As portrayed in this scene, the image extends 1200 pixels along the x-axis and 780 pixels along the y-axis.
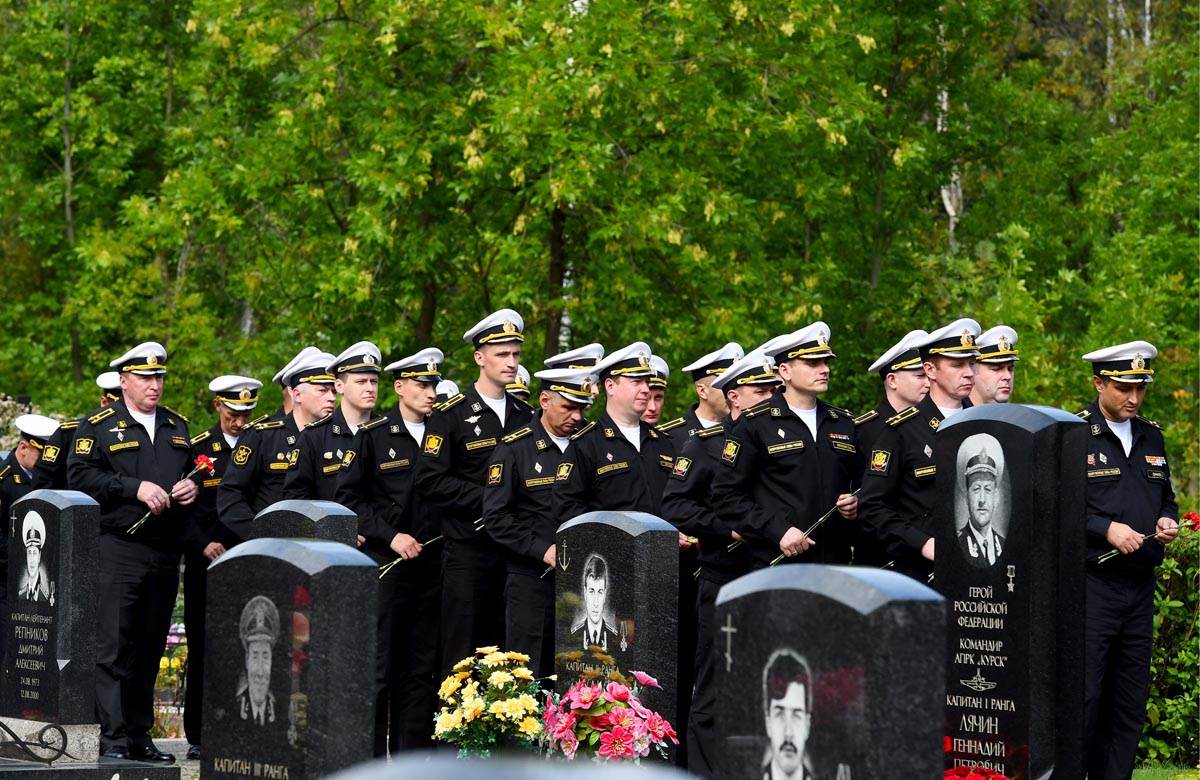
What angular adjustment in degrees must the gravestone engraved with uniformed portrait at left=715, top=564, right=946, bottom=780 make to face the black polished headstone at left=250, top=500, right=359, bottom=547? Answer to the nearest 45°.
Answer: approximately 90° to its right

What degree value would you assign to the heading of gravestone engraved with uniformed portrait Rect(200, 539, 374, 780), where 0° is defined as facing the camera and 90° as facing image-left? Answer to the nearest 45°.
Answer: approximately 45°

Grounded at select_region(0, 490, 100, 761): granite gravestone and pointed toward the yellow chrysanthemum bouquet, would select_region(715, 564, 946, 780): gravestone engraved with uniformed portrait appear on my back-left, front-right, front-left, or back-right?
front-right

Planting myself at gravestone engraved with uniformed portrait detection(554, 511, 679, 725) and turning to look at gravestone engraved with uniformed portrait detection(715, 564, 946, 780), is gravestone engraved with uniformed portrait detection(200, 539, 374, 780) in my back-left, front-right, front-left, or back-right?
front-right

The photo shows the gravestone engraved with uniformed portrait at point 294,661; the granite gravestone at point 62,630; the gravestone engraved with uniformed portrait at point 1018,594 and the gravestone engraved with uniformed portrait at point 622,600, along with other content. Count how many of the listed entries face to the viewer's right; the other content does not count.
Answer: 0

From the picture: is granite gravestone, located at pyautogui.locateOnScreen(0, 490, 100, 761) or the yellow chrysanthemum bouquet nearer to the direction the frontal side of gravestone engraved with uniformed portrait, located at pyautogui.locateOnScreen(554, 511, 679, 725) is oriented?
the yellow chrysanthemum bouquet

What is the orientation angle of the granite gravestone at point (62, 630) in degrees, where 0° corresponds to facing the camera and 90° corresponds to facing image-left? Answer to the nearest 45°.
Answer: approximately 45°

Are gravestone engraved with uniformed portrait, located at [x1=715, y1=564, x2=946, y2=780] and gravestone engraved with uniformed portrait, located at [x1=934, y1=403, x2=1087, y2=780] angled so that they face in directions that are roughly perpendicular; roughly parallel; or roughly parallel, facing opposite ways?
roughly parallel

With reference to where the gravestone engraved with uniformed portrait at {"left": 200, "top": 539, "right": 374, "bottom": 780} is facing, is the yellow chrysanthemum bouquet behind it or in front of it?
behind

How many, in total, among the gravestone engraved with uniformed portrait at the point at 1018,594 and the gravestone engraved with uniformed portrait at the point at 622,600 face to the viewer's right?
0

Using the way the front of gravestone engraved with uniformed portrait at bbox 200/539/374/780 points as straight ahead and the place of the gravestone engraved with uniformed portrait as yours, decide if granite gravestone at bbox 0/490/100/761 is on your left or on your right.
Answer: on your right

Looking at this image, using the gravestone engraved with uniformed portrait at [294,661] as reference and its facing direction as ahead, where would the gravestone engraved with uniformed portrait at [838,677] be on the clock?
the gravestone engraved with uniformed portrait at [838,677] is roughly at 9 o'clock from the gravestone engraved with uniformed portrait at [294,661].

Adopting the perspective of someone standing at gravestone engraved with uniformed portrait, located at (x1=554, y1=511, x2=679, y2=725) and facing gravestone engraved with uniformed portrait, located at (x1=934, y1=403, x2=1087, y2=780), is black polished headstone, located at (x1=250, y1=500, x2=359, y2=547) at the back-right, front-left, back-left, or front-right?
back-right

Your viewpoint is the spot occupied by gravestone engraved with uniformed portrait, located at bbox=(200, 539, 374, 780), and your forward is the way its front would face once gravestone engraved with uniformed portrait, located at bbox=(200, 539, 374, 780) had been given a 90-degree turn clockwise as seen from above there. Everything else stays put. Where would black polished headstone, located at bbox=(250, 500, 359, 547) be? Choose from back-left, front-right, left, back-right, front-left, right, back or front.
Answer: front-right

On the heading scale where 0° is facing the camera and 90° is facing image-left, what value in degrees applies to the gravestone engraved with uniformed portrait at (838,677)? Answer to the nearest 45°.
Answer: approximately 45°
